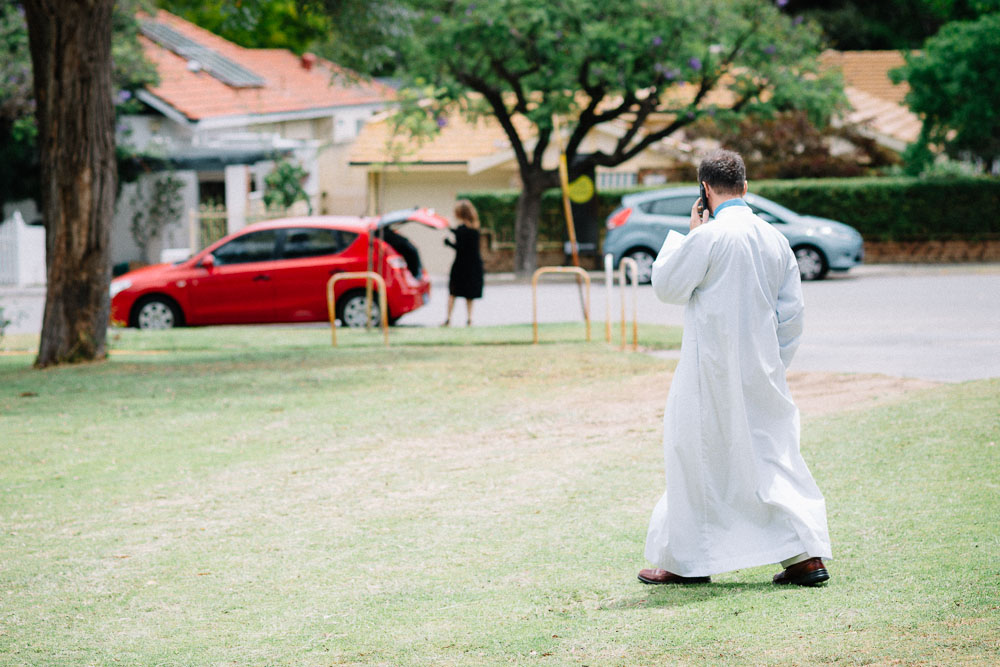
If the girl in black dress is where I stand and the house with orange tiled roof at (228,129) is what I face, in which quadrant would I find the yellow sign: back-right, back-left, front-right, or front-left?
back-right

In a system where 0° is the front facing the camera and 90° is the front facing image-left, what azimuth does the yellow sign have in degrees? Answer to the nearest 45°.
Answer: approximately 0°

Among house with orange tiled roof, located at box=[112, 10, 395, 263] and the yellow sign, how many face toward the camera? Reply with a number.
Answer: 2

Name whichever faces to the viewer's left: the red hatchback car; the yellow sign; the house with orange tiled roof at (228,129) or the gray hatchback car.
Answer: the red hatchback car

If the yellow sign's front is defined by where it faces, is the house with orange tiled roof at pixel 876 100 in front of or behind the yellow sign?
behind

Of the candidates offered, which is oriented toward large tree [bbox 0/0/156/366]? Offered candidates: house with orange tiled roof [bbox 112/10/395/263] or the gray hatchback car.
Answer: the house with orange tiled roof

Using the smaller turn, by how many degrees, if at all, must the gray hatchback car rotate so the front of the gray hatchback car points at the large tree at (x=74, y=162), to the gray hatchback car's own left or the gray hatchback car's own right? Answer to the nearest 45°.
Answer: approximately 135° to the gray hatchback car's own right

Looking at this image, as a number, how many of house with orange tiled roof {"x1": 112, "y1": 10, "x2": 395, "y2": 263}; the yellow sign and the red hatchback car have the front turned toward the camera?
2

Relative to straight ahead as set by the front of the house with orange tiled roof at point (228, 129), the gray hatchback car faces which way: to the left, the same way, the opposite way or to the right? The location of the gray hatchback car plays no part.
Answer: to the left

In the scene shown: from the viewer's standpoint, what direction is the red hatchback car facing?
to the viewer's left

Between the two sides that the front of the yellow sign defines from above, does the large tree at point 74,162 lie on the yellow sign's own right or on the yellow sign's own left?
on the yellow sign's own right

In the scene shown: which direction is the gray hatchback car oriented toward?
to the viewer's right
